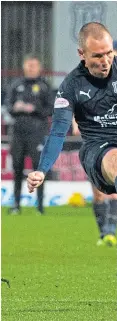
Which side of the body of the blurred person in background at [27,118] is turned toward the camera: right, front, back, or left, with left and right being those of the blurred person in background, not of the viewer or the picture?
front

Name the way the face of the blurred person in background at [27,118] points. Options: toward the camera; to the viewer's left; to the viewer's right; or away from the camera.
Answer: toward the camera
